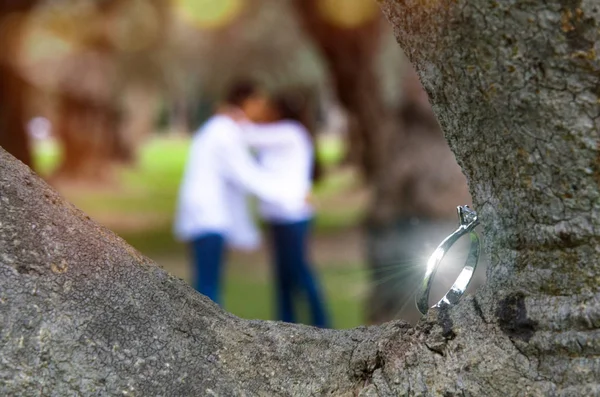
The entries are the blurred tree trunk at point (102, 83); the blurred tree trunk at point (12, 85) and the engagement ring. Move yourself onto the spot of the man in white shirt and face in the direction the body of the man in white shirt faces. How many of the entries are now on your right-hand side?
1

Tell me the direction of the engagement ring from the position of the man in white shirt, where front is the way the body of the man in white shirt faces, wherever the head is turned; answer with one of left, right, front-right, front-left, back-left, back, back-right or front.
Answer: right

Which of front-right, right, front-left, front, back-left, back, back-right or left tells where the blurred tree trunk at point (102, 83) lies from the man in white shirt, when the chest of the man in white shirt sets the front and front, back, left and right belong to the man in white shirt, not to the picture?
left

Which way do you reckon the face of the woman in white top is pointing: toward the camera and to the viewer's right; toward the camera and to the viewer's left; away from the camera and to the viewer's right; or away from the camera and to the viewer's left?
away from the camera and to the viewer's left

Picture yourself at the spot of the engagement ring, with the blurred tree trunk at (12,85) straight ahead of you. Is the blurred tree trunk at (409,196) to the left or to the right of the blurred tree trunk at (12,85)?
right

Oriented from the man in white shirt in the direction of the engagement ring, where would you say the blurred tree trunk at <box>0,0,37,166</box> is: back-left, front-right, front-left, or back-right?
back-right

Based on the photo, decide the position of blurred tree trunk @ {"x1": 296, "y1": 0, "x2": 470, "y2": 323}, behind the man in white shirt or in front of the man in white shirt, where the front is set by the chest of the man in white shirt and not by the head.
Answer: in front

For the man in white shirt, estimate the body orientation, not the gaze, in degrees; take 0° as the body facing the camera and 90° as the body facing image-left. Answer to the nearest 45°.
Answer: approximately 270°

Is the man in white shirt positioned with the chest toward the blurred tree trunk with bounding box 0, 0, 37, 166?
no

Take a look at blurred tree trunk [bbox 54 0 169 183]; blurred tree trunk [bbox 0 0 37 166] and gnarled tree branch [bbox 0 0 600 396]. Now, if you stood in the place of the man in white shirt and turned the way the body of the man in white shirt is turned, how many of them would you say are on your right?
1

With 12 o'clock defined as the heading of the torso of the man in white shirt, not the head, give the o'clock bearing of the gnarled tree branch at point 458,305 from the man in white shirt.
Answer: The gnarled tree branch is roughly at 3 o'clock from the man in white shirt.
